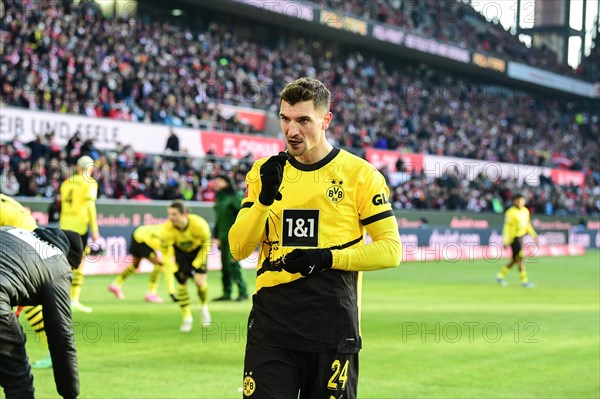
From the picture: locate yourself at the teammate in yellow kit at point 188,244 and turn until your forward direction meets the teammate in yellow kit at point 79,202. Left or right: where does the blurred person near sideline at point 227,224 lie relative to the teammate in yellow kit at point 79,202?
right

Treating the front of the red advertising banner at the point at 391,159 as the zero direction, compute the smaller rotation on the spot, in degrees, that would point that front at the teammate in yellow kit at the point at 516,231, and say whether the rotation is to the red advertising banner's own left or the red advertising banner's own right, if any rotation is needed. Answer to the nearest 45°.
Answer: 0° — it already faces them

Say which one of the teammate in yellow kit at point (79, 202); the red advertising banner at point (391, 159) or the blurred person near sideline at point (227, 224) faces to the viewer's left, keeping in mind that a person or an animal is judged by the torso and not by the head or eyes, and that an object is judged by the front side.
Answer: the blurred person near sideline
